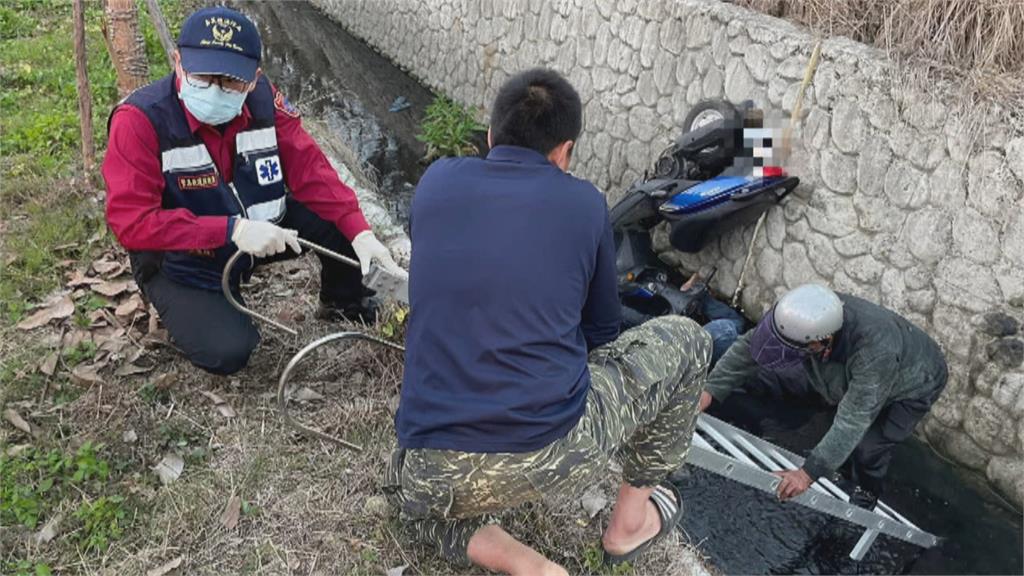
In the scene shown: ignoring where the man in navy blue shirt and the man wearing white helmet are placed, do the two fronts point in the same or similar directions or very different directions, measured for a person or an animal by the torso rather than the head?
very different directions

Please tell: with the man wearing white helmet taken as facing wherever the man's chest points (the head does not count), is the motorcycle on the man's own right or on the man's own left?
on the man's own right

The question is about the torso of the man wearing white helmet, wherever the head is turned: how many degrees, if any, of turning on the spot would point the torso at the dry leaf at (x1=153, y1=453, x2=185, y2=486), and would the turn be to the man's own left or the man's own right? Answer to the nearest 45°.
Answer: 0° — they already face it

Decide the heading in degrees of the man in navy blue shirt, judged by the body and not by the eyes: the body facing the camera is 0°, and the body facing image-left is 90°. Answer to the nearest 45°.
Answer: approximately 225°

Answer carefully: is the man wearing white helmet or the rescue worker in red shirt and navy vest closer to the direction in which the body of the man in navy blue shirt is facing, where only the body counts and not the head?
the man wearing white helmet

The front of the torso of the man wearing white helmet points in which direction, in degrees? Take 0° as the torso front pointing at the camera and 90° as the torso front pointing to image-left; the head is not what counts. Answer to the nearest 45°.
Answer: approximately 45°

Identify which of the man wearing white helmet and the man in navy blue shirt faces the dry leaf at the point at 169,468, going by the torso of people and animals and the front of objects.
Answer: the man wearing white helmet

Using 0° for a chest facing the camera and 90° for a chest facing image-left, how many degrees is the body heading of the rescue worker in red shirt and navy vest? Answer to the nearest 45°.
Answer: approximately 315°

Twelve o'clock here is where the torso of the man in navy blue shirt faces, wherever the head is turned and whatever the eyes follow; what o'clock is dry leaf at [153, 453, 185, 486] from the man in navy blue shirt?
The dry leaf is roughly at 8 o'clock from the man in navy blue shirt.
